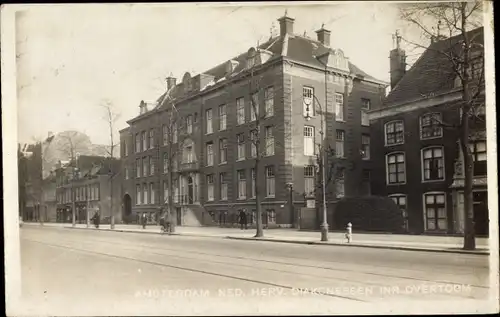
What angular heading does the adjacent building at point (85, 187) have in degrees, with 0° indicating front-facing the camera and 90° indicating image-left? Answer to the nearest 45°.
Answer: approximately 45°

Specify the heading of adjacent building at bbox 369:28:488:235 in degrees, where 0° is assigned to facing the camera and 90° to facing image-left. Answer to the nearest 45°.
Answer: approximately 45°

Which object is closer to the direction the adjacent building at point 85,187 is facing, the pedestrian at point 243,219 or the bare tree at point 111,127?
the bare tree

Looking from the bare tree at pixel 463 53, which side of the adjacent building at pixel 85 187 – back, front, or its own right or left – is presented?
left
